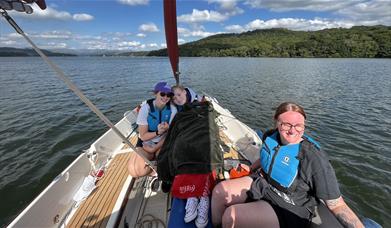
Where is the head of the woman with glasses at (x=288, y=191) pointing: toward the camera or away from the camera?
toward the camera

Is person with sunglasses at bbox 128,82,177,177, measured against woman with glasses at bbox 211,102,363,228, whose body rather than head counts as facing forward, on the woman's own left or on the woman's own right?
on the woman's own right

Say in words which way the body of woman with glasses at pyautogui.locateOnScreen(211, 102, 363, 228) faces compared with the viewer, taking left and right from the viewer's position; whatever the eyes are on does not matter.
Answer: facing the viewer and to the left of the viewer
